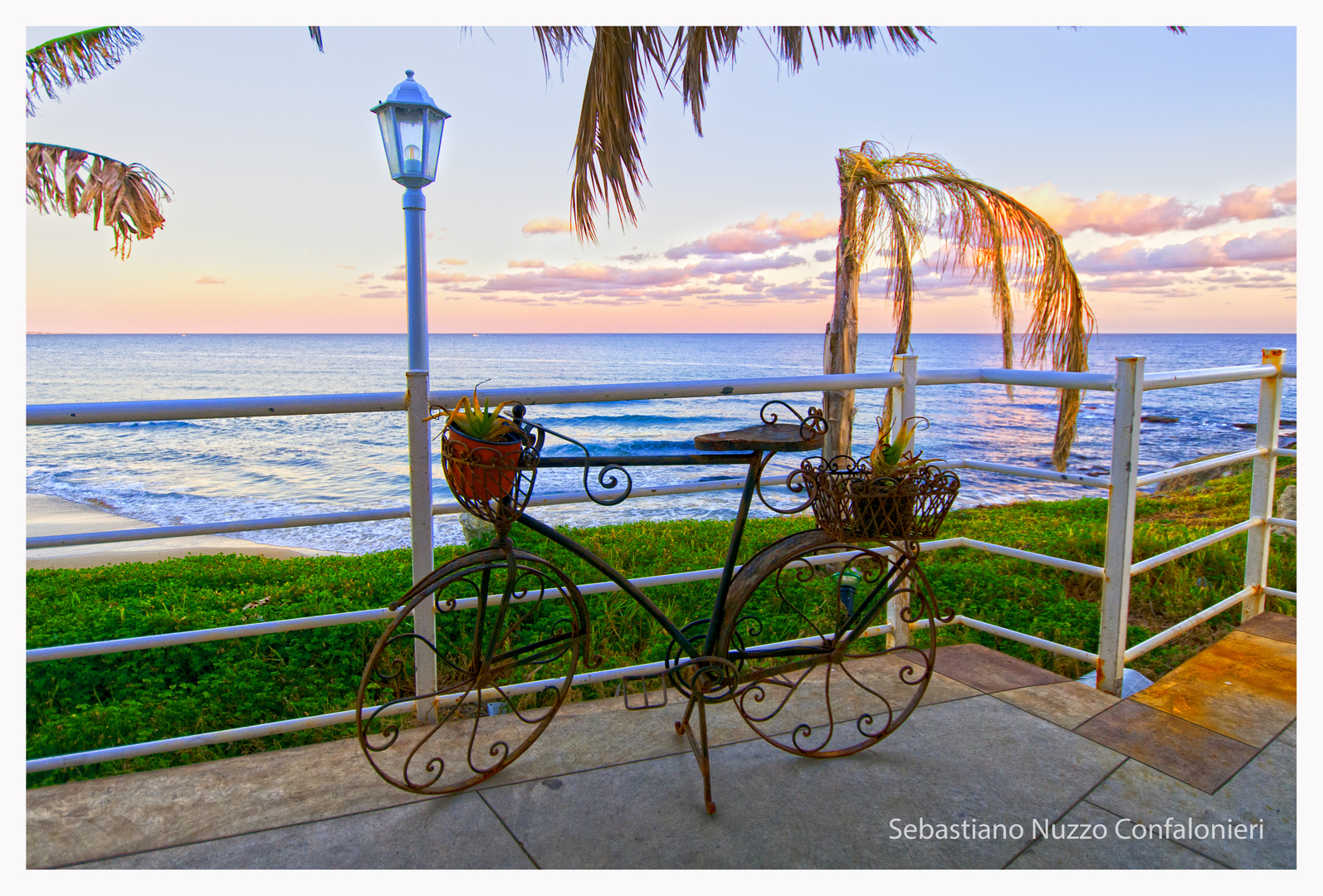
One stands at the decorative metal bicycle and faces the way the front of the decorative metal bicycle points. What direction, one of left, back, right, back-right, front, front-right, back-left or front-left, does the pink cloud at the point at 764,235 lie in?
right

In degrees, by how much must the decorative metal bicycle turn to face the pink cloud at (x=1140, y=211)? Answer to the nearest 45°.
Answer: approximately 135° to its right

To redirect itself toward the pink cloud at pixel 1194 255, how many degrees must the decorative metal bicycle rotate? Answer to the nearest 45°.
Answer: approximately 135° to its right

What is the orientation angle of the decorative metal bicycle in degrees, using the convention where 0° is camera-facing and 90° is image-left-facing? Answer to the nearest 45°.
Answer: approximately 90°

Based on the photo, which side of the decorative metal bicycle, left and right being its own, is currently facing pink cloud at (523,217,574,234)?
right
